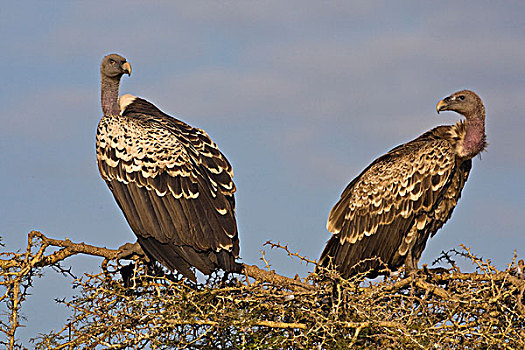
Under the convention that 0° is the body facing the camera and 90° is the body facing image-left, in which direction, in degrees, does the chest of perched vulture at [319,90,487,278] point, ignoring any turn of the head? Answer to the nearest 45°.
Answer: approximately 270°
